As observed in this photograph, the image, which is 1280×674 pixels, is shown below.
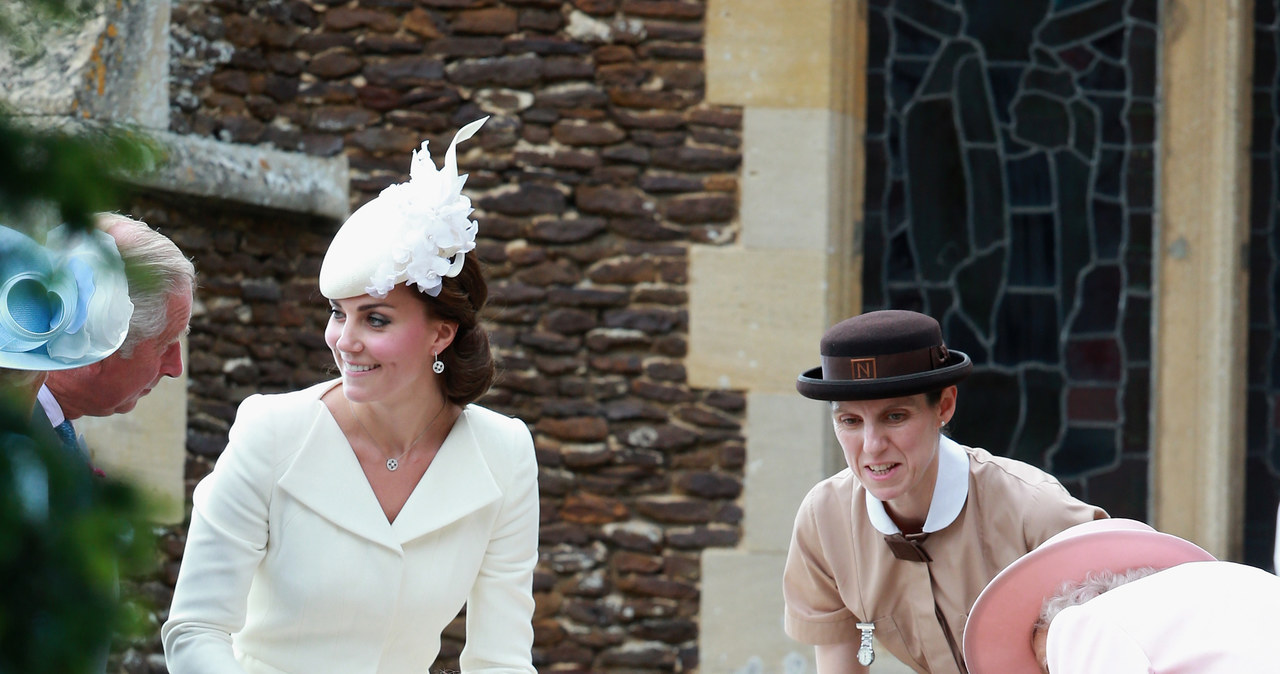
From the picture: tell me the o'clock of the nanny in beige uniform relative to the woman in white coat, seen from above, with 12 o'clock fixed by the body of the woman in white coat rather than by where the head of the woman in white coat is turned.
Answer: The nanny in beige uniform is roughly at 9 o'clock from the woman in white coat.

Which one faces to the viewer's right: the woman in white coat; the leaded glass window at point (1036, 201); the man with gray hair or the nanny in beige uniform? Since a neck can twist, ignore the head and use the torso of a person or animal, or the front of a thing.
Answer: the man with gray hair

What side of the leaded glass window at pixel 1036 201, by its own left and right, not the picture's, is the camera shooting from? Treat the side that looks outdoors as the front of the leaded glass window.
front

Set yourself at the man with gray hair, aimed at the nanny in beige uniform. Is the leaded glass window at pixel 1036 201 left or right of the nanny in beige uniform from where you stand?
left

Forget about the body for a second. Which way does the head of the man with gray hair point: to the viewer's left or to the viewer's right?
to the viewer's right

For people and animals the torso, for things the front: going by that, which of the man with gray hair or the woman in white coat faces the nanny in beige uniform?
the man with gray hair

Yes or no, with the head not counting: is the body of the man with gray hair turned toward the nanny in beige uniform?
yes

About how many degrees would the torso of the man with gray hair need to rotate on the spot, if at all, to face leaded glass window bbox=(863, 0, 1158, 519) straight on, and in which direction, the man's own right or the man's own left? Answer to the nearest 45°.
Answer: approximately 45° to the man's own left

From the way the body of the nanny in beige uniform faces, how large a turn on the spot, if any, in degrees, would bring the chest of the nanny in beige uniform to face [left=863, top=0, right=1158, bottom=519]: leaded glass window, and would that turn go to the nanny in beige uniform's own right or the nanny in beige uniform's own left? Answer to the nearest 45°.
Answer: approximately 135° to the nanny in beige uniform's own right

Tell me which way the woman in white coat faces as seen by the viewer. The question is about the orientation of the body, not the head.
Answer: toward the camera

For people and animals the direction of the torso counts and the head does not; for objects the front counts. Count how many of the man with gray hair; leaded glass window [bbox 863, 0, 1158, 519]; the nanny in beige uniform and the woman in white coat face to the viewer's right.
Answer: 1

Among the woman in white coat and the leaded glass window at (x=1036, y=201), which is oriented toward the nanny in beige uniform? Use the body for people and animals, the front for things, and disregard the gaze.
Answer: the leaded glass window

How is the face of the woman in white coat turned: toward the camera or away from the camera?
toward the camera

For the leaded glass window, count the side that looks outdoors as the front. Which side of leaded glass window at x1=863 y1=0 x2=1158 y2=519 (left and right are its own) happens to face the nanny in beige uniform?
front

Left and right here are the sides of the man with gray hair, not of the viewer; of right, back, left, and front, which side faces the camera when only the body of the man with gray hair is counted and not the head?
right
